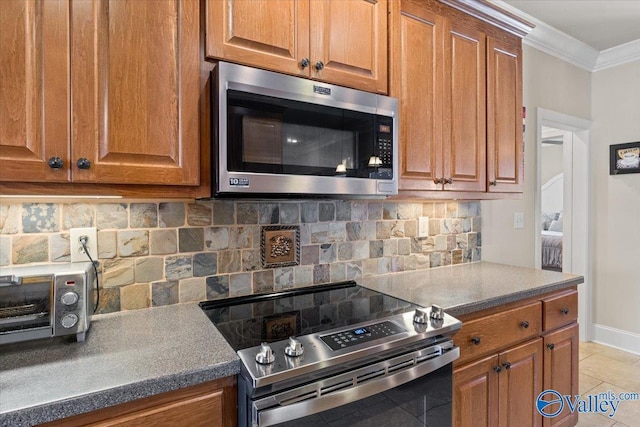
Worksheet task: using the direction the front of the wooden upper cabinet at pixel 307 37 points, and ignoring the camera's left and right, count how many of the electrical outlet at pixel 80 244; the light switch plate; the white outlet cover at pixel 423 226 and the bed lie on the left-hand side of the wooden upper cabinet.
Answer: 3

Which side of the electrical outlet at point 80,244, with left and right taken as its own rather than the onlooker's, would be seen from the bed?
left

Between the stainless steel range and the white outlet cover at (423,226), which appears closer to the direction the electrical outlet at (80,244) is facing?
the stainless steel range

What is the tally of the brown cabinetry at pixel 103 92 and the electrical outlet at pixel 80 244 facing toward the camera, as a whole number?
2

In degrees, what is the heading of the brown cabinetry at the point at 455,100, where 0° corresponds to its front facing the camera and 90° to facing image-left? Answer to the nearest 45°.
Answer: approximately 315°

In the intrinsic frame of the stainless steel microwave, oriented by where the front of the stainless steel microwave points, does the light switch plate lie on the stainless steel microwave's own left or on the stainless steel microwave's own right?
on the stainless steel microwave's own left

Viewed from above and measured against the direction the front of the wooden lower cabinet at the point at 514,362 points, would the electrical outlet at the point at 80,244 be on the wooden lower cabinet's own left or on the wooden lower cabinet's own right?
on the wooden lower cabinet's own right

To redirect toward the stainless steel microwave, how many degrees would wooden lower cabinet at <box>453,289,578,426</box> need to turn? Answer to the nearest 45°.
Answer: approximately 90° to its right

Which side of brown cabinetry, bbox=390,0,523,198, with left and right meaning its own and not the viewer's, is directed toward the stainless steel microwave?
right

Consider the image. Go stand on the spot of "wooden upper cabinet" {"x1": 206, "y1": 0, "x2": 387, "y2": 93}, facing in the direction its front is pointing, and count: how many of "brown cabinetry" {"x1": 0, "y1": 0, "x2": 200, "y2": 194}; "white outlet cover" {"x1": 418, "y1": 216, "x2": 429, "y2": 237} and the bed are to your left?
2

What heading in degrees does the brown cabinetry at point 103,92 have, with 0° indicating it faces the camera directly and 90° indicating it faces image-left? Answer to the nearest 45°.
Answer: approximately 0°

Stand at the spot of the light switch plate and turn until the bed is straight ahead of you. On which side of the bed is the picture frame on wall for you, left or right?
right
